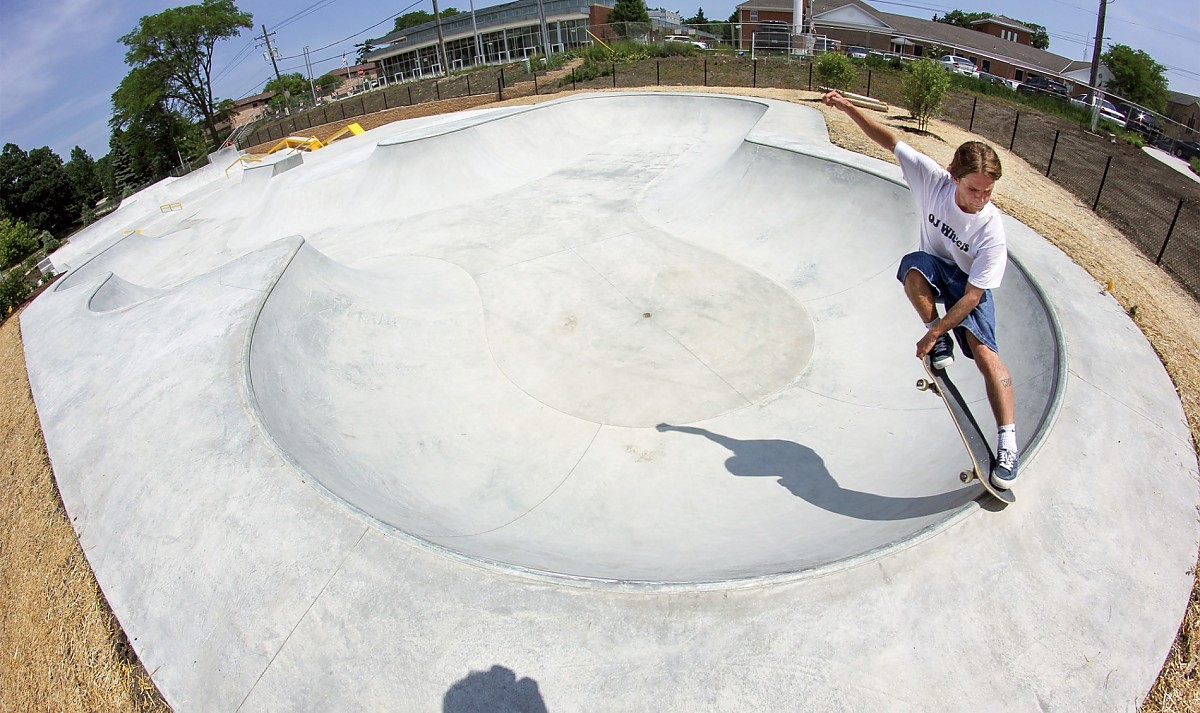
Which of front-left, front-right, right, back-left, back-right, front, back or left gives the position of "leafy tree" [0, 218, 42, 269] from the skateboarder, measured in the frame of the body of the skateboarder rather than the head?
right

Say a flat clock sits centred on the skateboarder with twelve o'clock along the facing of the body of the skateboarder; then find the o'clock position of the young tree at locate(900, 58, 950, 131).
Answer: The young tree is roughly at 6 o'clock from the skateboarder.

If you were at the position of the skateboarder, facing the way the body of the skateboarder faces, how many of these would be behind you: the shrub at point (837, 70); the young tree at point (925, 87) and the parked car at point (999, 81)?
3

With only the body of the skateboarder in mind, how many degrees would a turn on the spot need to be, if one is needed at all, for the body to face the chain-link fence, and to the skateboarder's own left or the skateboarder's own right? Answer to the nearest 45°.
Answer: approximately 180°

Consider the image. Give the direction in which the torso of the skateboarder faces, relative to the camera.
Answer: toward the camera

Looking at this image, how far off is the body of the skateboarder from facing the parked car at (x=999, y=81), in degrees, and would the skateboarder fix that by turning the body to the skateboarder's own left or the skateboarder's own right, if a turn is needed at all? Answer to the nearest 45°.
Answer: approximately 180°

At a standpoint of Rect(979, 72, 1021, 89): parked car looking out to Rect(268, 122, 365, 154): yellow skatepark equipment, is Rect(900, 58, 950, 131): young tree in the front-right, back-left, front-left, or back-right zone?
front-left

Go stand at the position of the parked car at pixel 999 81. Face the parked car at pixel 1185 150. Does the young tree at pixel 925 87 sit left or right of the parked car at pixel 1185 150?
right

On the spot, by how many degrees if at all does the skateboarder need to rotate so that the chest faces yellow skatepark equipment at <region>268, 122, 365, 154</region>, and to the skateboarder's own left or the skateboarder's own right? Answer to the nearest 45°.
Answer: approximately 135° to the skateboarder's own right
